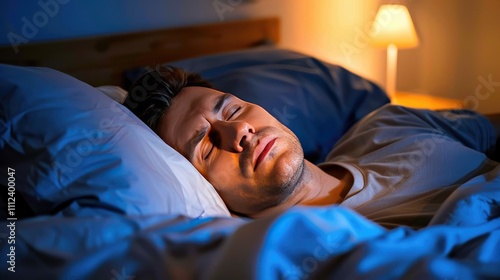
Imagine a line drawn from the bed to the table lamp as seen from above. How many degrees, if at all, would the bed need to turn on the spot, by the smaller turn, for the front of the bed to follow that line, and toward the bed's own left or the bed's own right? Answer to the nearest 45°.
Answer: approximately 90° to the bed's own left

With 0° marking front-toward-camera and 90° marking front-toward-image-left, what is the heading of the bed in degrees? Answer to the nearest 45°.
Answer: approximately 315°

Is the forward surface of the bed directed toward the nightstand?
no
